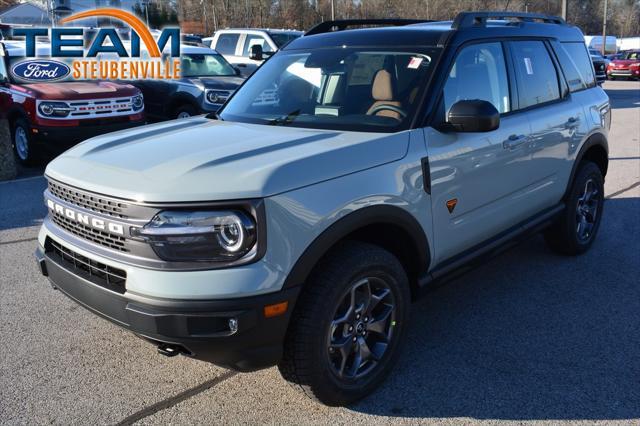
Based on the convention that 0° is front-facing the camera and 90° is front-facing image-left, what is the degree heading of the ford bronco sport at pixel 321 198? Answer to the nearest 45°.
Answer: approximately 45°

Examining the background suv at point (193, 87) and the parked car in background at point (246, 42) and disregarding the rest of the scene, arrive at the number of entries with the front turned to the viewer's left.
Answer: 0

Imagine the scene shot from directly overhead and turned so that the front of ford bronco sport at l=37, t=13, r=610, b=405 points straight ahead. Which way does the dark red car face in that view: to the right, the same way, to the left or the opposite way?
to the left

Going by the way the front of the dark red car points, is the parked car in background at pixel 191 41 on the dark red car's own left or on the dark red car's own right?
on the dark red car's own left

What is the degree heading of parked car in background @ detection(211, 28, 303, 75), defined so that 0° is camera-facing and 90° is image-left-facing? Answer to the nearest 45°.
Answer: approximately 315°

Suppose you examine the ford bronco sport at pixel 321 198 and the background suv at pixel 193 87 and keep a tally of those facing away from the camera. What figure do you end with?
0

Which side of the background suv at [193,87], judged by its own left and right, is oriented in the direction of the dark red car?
right

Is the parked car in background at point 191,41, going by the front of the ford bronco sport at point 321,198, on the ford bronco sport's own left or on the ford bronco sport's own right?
on the ford bronco sport's own right

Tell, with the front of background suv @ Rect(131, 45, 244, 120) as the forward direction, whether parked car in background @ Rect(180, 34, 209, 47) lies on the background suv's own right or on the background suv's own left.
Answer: on the background suv's own left

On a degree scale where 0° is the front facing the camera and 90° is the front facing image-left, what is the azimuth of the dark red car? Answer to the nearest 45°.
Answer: approximately 315°
